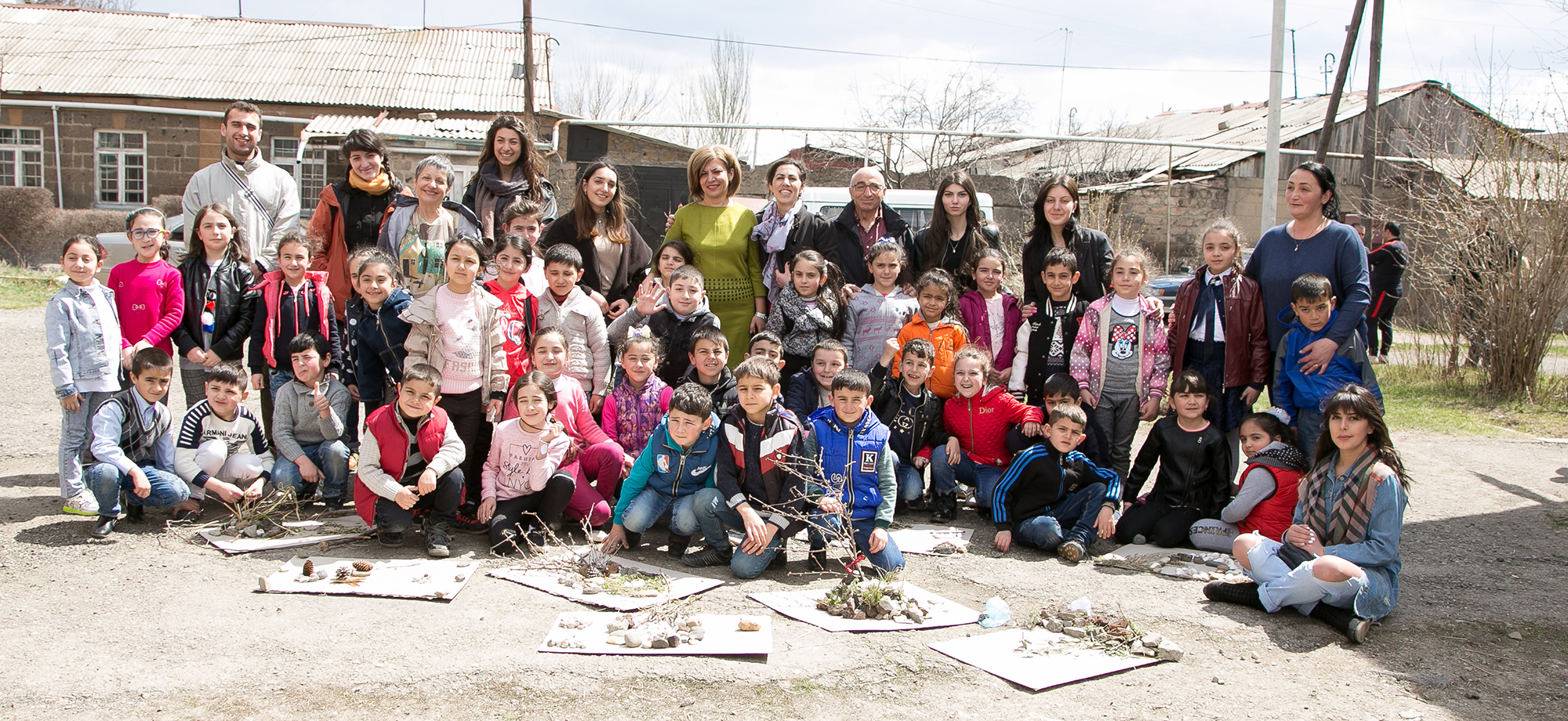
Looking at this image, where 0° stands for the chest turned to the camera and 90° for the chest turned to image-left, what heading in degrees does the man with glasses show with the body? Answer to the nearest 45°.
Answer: approximately 0°

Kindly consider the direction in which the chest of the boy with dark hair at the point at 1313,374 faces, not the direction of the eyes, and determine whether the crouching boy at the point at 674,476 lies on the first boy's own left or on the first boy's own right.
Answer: on the first boy's own right

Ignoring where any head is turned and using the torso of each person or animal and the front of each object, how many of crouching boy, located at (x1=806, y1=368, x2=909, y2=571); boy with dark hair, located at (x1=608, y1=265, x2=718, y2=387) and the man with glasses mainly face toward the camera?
3

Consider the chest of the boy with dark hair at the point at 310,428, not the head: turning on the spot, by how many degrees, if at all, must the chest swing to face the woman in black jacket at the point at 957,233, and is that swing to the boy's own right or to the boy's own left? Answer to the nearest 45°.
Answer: approximately 90° to the boy's own left

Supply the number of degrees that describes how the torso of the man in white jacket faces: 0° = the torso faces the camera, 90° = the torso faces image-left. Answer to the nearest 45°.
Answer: approximately 0°

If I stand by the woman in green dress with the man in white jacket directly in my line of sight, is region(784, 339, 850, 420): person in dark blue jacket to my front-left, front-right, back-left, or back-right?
back-left

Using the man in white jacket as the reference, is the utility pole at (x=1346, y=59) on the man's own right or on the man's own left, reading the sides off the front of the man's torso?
on the man's own left

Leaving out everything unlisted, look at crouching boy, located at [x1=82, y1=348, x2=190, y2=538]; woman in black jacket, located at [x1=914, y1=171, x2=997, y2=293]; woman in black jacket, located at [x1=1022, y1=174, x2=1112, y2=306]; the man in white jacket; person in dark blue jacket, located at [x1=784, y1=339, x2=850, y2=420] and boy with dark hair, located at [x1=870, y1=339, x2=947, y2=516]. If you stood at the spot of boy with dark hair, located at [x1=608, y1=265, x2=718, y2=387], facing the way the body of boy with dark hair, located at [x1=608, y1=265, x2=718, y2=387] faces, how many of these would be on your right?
2

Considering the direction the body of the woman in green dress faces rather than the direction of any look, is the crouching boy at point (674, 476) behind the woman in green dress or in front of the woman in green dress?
in front

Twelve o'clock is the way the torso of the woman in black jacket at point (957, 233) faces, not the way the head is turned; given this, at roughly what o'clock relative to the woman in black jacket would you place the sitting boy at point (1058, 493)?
The sitting boy is roughly at 11 o'clock from the woman in black jacket.
